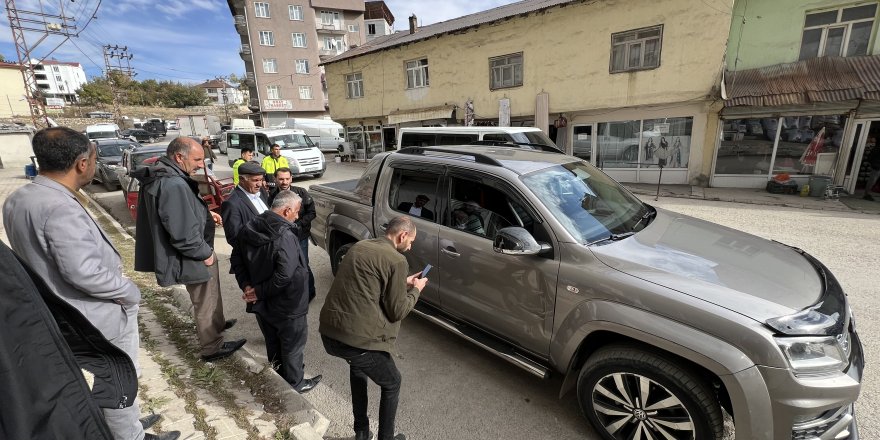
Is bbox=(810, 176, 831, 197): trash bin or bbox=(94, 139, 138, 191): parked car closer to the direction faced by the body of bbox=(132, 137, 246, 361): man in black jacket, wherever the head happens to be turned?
the trash bin

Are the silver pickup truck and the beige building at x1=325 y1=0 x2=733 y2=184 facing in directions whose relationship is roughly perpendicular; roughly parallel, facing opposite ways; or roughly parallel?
roughly perpendicular

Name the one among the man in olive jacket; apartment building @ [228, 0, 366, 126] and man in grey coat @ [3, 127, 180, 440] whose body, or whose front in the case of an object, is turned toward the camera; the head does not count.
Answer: the apartment building

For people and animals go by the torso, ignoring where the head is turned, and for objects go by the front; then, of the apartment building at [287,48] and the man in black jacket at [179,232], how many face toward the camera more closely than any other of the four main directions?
1

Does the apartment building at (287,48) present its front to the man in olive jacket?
yes

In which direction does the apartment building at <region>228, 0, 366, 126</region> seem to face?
toward the camera

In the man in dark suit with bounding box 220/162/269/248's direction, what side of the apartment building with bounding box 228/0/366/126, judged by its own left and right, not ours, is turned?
front

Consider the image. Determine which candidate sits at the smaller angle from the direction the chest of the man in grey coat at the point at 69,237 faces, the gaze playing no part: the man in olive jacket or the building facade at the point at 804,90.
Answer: the building facade

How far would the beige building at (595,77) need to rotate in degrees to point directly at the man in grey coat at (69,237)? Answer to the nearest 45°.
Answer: approximately 45° to its left

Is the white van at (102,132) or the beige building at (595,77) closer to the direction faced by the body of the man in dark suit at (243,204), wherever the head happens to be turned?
the beige building

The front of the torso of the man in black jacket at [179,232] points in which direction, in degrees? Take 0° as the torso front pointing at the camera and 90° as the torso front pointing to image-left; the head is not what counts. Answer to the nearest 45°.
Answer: approximately 270°

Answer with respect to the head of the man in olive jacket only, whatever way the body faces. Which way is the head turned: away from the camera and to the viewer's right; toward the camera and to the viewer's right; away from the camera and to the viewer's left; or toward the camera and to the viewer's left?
away from the camera and to the viewer's right

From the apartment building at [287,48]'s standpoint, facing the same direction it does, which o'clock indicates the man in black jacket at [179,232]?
The man in black jacket is roughly at 12 o'clock from the apartment building.

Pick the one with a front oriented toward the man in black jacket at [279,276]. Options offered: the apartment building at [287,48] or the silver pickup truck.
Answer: the apartment building

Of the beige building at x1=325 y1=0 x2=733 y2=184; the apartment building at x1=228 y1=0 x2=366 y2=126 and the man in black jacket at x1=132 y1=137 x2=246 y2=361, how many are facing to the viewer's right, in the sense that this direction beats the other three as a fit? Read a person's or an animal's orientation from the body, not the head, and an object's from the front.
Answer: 1

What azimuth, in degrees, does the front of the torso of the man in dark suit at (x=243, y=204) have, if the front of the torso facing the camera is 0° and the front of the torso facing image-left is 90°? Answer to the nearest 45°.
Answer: approximately 315°

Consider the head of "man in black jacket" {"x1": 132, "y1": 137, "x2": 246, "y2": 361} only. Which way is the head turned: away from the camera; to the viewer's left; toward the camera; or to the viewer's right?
to the viewer's right

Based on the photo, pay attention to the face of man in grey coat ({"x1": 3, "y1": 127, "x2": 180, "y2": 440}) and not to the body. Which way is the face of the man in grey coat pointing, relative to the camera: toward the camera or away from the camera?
away from the camera

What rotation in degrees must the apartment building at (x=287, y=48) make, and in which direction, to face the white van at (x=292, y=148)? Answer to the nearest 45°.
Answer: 0° — it already faces it

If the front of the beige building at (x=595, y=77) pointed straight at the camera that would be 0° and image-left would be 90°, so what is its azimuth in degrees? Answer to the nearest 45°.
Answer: approximately 45°

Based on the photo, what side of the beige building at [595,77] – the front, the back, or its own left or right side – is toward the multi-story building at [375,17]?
right

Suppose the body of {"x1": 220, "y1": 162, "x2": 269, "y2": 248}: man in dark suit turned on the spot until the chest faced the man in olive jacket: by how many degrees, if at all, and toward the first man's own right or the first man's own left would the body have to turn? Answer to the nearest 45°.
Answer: approximately 45° to the first man's own right
